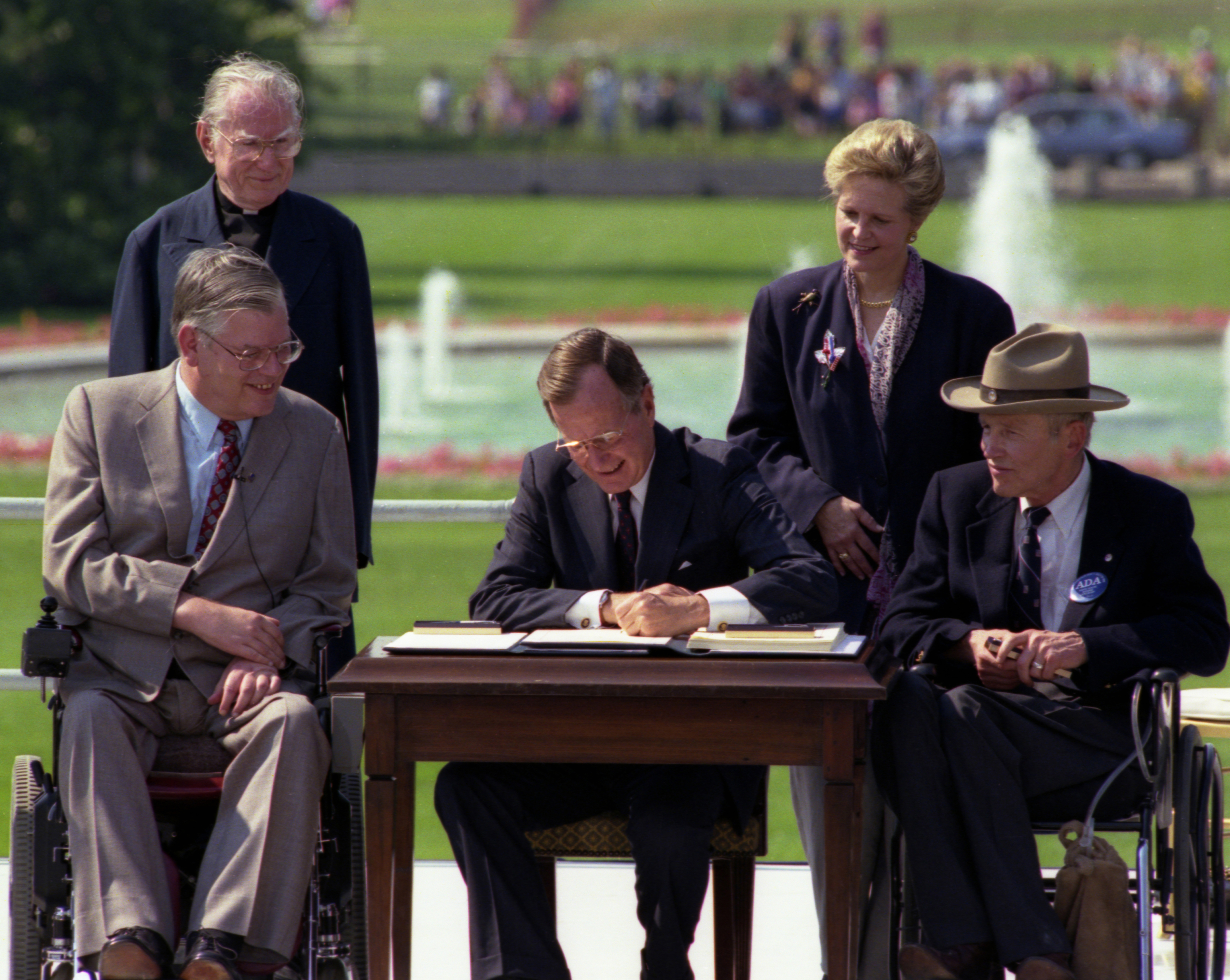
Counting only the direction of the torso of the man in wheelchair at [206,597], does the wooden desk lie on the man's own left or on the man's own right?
on the man's own left

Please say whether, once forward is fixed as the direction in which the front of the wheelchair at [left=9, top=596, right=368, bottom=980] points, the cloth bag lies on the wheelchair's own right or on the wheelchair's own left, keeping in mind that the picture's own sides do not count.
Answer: on the wheelchair's own left

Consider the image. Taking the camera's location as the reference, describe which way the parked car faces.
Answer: facing to the left of the viewer

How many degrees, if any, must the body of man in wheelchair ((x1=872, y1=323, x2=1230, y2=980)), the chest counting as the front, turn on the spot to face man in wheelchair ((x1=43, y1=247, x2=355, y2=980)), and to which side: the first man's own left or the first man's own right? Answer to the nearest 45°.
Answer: approximately 45° to the first man's own right

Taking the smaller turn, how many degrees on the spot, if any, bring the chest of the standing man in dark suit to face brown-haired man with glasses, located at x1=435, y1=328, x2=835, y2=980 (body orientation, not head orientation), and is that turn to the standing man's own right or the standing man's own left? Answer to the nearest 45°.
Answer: approximately 45° to the standing man's own left

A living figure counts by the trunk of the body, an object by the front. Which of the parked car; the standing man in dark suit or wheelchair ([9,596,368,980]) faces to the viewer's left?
the parked car

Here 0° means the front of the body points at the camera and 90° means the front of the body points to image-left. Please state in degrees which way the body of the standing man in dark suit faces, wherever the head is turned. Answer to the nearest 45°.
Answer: approximately 0°

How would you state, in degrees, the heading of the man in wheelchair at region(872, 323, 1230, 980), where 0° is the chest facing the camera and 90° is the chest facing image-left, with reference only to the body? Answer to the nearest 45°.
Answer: approximately 45°

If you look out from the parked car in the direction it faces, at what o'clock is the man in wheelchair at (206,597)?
The man in wheelchair is roughly at 9 o'clock from the parked car.
